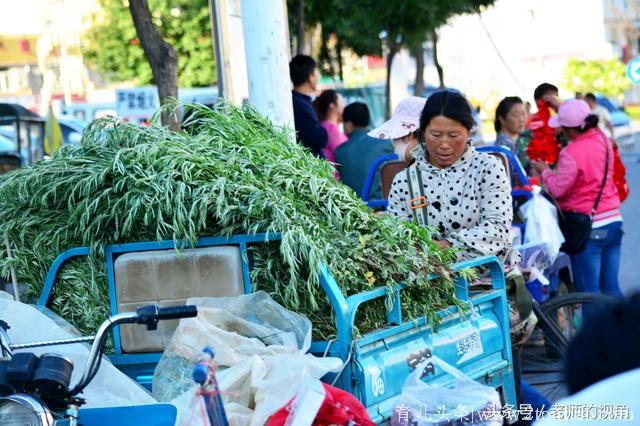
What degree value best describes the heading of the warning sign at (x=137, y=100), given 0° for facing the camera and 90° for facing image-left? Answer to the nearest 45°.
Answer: approximately 0°

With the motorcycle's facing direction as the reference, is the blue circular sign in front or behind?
behind

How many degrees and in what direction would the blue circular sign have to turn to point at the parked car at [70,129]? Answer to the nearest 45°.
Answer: approximately 90° to its right

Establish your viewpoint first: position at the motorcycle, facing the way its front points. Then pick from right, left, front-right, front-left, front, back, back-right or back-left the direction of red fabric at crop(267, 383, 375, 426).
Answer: back-left

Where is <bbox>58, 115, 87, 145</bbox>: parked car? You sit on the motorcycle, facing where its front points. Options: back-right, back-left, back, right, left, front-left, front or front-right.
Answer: back-right

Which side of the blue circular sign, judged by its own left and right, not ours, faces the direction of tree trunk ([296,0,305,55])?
right

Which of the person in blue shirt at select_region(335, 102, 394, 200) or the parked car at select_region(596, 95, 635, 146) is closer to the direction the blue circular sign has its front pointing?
the person in blue shirt

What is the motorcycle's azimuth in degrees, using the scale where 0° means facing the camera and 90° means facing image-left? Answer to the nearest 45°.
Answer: approximately 45°

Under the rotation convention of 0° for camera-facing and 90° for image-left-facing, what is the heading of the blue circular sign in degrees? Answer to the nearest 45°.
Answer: approximately 0°

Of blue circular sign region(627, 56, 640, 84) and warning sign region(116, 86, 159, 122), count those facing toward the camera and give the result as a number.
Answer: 2
